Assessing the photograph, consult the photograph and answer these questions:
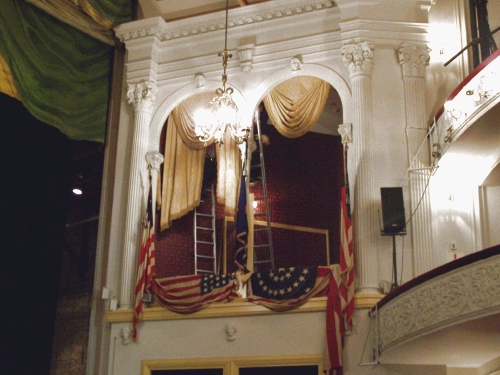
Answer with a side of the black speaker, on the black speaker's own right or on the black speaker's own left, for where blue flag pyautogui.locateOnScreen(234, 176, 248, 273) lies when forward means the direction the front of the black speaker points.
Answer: on the black speaker's own right

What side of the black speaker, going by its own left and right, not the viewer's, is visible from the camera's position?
front

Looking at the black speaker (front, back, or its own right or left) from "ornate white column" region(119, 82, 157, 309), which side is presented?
right

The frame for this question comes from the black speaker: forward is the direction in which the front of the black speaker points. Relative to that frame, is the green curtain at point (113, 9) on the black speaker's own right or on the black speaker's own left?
on the black speaker's own right

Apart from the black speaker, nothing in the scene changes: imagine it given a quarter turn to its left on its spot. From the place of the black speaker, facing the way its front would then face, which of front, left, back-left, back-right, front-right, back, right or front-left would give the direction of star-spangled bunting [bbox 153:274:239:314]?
back

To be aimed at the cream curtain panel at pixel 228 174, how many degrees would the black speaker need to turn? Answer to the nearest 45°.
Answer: approximately 135° to its right

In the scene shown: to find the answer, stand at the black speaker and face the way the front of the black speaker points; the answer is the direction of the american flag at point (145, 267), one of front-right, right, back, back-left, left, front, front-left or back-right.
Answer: right

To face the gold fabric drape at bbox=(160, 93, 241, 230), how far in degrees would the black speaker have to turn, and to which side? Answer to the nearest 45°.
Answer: approximately 135° to its right

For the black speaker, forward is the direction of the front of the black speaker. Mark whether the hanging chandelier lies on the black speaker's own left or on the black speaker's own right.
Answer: on the black speaker's own right

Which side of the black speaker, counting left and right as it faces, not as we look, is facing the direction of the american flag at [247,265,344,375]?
right
